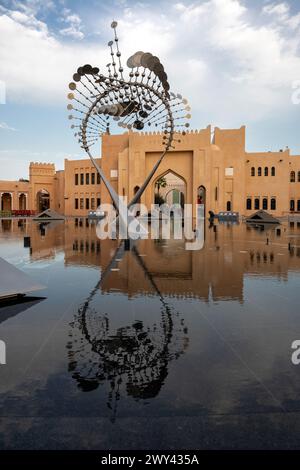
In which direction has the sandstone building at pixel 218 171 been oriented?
toward the camera
